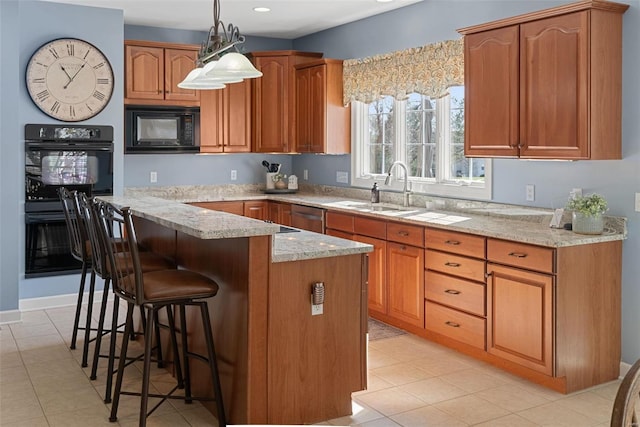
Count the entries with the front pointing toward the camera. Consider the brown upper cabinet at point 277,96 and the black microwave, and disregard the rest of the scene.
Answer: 2

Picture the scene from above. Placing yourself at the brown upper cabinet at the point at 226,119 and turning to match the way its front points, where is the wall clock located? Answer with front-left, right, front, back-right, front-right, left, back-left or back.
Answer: front-right

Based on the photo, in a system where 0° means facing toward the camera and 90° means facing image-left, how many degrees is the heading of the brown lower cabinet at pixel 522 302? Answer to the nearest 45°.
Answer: approximately 45°

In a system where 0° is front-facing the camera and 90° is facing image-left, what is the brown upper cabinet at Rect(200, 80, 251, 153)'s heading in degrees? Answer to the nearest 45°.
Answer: approximately 0°

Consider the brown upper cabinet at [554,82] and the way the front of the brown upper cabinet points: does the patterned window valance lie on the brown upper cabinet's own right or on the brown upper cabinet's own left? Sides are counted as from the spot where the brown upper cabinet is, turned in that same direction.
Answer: on the brown upper cabinet's own right

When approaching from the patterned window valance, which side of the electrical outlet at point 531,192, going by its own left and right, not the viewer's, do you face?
right

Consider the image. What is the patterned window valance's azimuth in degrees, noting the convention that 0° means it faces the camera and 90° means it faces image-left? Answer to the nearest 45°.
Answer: approximately 45°

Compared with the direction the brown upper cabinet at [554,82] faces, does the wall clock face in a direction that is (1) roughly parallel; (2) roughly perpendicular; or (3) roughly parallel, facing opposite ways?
roughly perpendicular

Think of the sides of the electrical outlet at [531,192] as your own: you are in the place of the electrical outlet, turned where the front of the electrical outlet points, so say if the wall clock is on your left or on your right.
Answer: on your right

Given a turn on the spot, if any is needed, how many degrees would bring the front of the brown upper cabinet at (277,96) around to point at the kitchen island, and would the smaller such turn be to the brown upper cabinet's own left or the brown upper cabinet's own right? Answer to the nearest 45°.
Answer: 0° — it already faces it

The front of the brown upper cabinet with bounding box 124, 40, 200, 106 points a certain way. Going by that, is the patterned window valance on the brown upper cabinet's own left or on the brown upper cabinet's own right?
on the brown upper cabinet's own left
